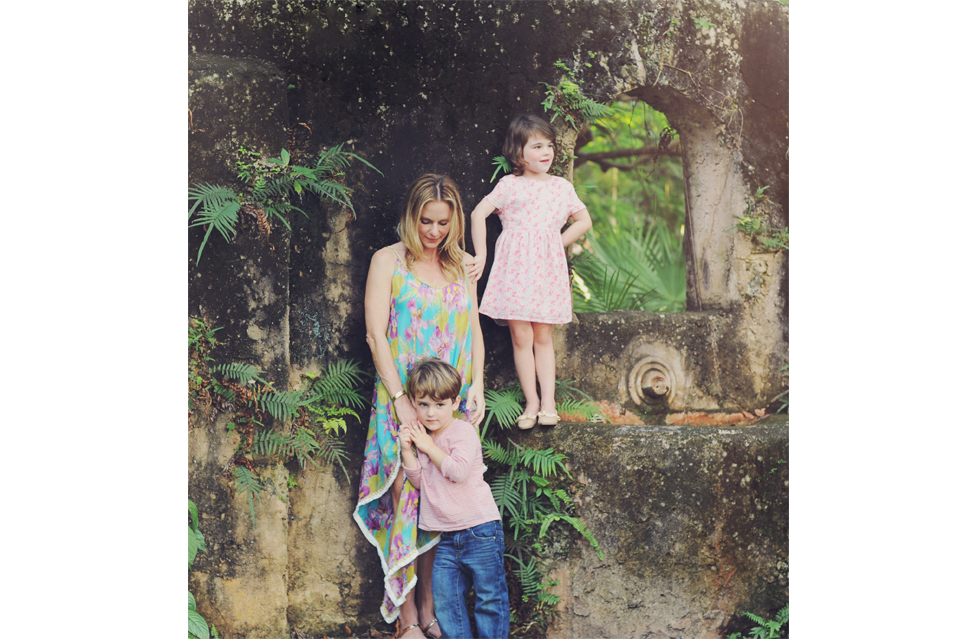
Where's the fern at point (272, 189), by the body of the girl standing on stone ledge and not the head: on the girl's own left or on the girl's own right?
on the girl's own right

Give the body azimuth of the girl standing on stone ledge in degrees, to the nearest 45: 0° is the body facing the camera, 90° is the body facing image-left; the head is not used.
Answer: approximately 0°

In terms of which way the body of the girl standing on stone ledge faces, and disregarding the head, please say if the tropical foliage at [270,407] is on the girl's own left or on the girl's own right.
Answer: on the girl's own right
